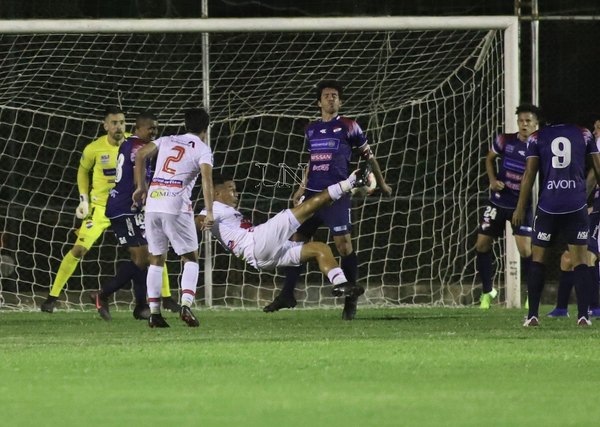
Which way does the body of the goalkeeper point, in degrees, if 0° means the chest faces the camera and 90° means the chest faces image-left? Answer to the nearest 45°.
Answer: approximately 315°

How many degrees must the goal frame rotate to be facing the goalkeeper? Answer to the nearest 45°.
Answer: approximately 90° to its right

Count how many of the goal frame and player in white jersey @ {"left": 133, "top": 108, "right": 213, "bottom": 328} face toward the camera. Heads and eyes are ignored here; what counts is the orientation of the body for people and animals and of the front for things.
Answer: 1
